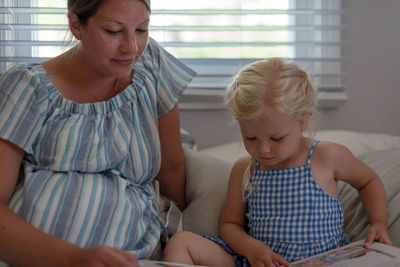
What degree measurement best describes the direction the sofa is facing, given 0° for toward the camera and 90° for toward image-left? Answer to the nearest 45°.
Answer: approximately 0°

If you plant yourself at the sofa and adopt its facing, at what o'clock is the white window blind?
The white window blind is roughly at 6 o'clock from the sofa.

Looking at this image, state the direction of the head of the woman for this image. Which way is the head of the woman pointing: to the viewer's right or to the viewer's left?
to the viewer's right

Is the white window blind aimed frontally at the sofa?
yes

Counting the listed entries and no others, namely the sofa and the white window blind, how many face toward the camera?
2
